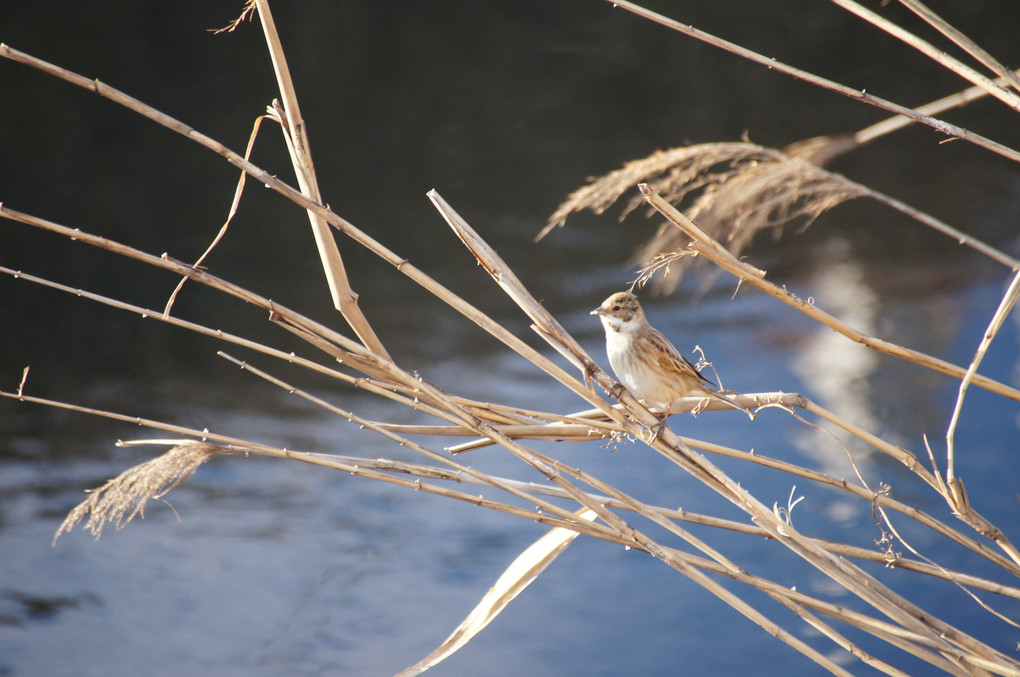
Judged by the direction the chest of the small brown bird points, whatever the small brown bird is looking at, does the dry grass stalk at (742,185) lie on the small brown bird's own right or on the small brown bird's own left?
on the small brown bird's own left

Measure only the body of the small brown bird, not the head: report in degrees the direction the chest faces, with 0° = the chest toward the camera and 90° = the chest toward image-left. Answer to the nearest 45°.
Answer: approximately 90°
